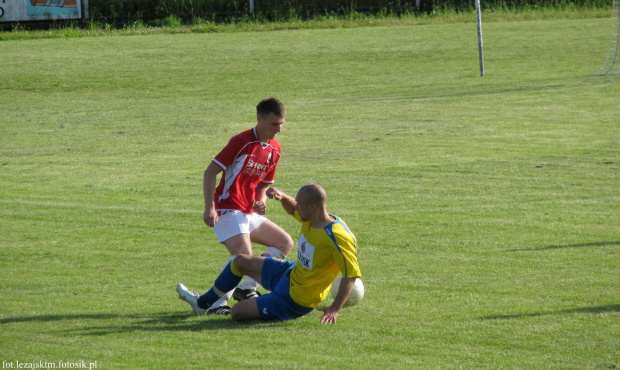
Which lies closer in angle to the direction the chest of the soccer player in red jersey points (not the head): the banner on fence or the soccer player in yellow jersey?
the soccer player in yellow jersey

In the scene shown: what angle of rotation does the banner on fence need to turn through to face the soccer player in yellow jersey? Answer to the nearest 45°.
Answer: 0° — it already faces them

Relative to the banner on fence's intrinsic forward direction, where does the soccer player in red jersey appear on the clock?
The soccer player in red jersey is roughly at 12 o'clock from the banner on fence.

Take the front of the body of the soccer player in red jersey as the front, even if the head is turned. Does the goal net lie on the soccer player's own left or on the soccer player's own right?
on the soccer player's own left

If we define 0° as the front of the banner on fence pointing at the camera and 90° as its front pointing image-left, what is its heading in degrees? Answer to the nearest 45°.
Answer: approximately 0°
